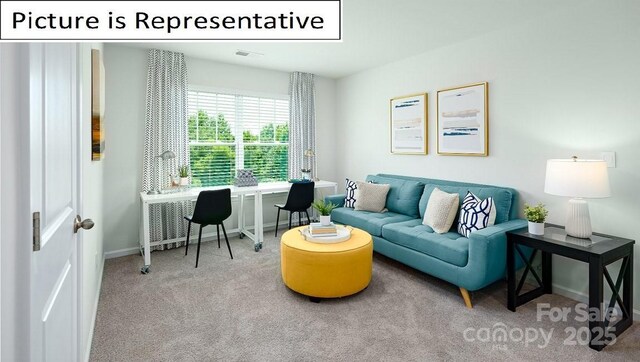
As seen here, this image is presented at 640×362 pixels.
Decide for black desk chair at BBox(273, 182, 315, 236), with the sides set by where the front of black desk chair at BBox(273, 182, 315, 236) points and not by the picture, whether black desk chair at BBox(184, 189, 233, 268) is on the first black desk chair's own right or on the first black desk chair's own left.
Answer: on the first black desk chair's own left

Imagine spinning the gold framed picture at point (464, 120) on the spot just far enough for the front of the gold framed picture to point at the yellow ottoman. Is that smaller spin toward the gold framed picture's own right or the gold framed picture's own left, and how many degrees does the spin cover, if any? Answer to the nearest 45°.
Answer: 0° — it already faces it

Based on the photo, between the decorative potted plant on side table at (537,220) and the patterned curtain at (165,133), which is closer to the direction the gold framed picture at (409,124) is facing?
the patterned curtain

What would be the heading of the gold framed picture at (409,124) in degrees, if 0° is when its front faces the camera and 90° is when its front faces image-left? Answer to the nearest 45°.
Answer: approximately 45°

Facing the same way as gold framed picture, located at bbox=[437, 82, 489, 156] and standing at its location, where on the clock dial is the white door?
The white door is roughly at 11 o'clock from the gold framed picture.

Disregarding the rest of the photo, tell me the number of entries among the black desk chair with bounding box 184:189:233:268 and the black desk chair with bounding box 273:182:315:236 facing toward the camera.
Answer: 0

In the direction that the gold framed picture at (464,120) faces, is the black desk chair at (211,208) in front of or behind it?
in front

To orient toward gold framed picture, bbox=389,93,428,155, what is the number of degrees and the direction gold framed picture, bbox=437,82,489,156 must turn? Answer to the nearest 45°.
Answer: approximately 90° to its right

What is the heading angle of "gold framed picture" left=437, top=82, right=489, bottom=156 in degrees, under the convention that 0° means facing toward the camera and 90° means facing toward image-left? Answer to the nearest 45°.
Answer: approximately 45°

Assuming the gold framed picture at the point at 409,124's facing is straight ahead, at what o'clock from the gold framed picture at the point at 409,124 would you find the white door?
The white door is roughly at 11 o'clock from the gold framed picture.
